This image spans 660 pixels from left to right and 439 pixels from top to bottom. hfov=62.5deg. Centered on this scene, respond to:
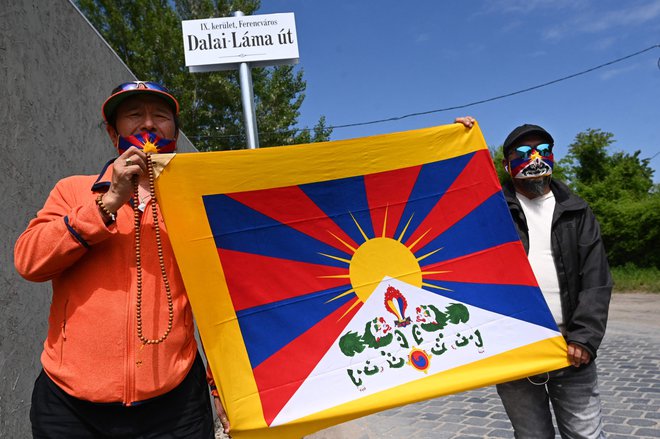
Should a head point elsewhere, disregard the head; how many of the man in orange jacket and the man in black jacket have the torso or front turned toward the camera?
2

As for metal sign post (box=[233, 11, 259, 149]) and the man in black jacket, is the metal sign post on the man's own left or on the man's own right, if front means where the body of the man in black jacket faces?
on the man's own right

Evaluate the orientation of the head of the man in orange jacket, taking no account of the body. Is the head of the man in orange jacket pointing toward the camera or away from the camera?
toward the camera

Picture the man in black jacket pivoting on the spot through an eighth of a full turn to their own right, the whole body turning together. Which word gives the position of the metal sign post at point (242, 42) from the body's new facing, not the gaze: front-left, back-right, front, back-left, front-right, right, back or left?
right

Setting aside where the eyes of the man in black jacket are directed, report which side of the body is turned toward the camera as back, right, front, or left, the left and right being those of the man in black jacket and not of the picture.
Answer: front

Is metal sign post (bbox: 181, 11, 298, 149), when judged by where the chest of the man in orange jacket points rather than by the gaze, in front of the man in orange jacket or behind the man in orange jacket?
behind

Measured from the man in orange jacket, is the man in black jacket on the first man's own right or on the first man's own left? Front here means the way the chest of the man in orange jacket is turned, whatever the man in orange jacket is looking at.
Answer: on the first man's own left

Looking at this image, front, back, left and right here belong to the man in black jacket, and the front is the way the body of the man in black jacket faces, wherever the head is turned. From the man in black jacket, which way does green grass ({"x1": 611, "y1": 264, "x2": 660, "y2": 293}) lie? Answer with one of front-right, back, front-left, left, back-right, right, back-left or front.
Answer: back
